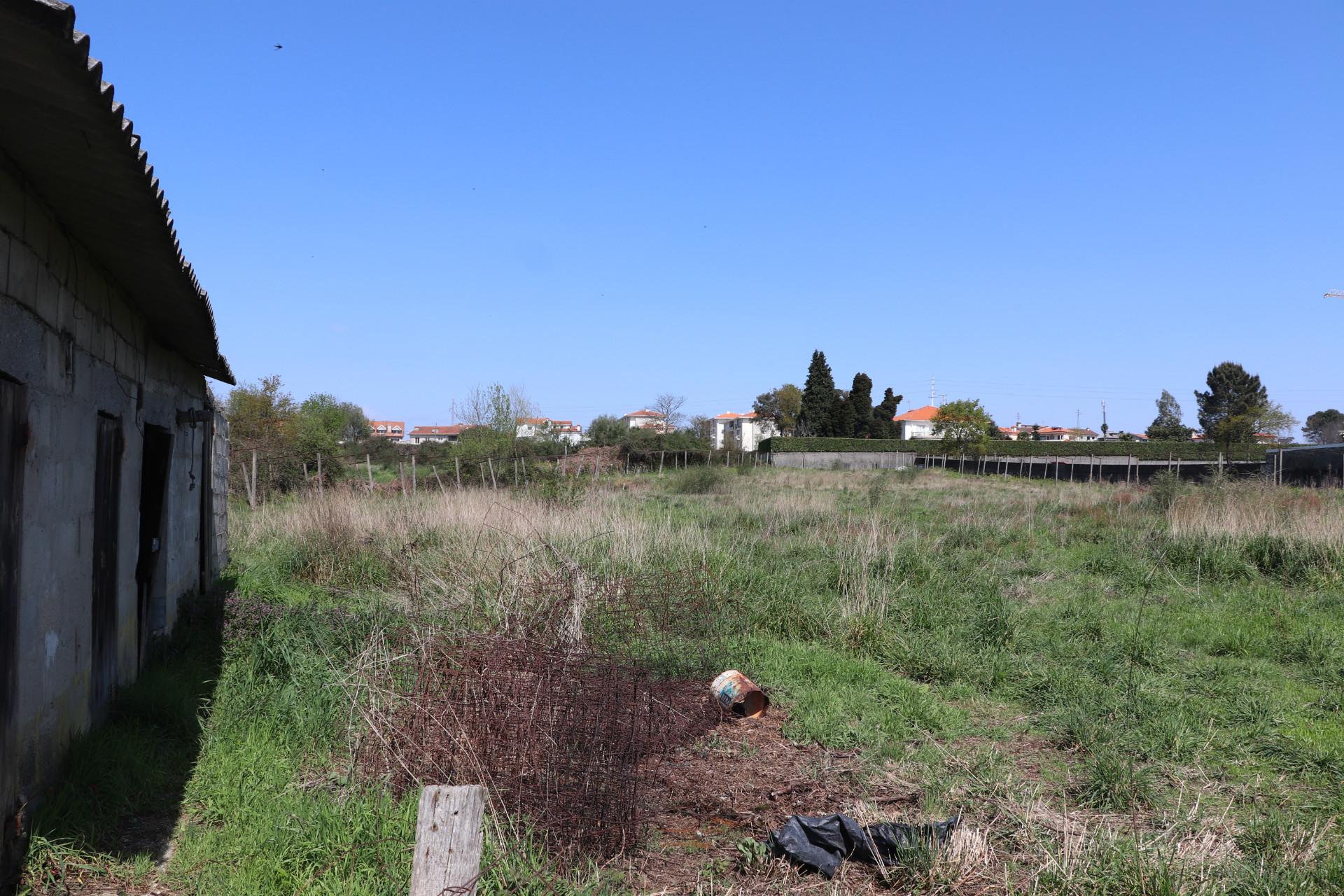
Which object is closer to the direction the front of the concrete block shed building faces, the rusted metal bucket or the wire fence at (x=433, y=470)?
the rusted metal bucket

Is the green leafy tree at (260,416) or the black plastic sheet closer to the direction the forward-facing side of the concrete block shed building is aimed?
the black plastic sheet

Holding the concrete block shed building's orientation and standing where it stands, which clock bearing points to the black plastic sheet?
The black plastic sheet is roughly at 1 o'clock from the concrete block shed building.

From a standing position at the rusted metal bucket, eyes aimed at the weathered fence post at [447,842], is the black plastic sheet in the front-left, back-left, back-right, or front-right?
front-left

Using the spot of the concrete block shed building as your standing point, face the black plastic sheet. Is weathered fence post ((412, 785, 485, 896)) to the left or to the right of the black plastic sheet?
right

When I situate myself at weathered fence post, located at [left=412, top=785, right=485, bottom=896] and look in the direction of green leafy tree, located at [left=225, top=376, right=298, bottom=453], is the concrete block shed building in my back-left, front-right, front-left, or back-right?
front-left

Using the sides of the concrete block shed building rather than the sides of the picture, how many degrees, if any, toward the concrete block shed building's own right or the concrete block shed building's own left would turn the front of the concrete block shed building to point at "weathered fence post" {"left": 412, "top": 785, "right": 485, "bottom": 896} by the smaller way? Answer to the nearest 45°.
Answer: approximately 45° to the concrete block shed building's own right

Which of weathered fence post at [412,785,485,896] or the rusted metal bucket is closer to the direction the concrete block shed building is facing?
the rusted metal bucket

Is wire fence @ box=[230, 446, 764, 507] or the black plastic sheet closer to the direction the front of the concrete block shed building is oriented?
the black plastic sheet

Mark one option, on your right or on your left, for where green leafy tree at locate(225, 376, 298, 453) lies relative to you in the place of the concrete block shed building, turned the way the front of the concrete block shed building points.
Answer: on your left

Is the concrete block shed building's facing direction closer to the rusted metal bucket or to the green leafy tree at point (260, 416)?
the rusted metal bucket

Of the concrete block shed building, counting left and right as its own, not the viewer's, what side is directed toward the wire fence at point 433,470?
left

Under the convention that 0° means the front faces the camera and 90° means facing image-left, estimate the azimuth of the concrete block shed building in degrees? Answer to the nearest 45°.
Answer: approximately 270°

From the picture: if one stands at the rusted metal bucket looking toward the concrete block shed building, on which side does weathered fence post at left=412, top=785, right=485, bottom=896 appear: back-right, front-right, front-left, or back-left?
front-left

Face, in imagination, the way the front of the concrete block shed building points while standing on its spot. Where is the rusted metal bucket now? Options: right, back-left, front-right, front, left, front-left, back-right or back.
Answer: front
